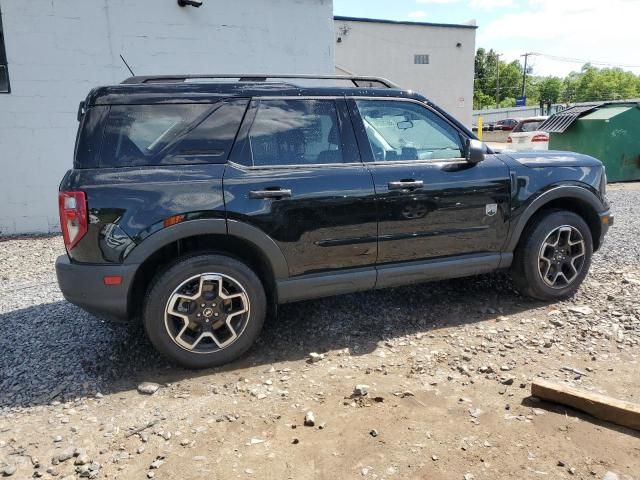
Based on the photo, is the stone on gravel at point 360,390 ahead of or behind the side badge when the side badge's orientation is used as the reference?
ahead

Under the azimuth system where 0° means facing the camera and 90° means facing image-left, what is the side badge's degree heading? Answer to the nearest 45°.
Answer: approximately 0°

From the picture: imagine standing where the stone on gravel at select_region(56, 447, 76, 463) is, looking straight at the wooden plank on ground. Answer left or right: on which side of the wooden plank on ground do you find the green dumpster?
left

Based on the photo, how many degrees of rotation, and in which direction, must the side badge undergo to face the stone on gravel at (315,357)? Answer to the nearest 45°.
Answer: approximately 45° to its right

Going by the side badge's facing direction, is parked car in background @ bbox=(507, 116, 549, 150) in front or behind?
behind

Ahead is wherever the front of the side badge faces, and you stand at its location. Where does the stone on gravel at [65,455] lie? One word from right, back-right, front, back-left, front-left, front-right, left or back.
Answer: front-right
